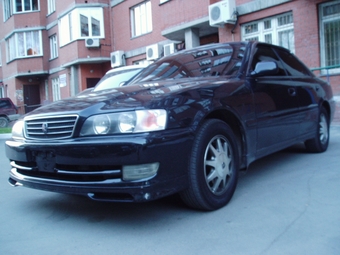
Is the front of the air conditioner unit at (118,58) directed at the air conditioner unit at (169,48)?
no

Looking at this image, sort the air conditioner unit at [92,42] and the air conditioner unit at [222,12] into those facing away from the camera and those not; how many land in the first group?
0

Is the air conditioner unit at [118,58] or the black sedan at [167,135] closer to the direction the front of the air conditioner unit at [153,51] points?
the black sedan

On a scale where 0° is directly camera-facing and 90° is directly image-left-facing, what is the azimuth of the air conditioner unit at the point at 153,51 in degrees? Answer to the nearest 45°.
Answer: approximately 45°

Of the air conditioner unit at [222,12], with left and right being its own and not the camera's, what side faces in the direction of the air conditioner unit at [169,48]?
right

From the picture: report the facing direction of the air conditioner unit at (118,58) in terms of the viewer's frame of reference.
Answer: facing the viewer and to the left of the viewer

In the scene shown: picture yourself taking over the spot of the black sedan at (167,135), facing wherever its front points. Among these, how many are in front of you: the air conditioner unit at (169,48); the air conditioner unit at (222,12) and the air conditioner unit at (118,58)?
0

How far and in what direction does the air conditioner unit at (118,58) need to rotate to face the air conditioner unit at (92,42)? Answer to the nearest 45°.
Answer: approximately 90° to its right

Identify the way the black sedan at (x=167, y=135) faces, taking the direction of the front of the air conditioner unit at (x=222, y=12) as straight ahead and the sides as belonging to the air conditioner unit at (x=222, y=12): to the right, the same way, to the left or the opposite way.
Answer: the same way

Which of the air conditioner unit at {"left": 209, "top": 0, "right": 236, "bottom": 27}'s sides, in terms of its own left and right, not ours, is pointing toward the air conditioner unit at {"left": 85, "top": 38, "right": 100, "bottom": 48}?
right

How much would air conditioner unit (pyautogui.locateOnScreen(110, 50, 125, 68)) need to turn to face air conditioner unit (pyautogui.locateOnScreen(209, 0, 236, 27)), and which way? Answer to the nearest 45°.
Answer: approximately 45° to its left

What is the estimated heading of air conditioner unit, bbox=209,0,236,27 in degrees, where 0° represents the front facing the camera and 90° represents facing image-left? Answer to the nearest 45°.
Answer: approximately 45°

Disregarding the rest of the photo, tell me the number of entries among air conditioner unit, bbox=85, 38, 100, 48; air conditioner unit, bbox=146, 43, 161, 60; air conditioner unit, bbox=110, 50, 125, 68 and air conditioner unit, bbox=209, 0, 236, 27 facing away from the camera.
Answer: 0

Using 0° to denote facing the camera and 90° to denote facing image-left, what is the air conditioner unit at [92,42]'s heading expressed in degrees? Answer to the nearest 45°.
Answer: approximately 0°

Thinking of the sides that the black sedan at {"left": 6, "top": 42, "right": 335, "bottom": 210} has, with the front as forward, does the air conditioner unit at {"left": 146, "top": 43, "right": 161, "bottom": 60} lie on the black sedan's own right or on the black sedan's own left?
on the black sedan's own right

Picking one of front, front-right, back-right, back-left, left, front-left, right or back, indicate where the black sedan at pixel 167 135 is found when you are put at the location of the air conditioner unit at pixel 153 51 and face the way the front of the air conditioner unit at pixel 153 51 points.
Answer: front-left

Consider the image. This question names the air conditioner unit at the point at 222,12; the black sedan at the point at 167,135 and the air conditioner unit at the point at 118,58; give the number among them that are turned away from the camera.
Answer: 0

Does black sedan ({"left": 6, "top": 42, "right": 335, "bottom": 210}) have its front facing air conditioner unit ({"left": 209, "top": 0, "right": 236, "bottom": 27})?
no

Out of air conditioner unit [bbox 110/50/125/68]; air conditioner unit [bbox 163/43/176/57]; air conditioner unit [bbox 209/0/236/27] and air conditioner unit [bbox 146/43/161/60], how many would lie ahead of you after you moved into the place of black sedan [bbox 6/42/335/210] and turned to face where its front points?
0
